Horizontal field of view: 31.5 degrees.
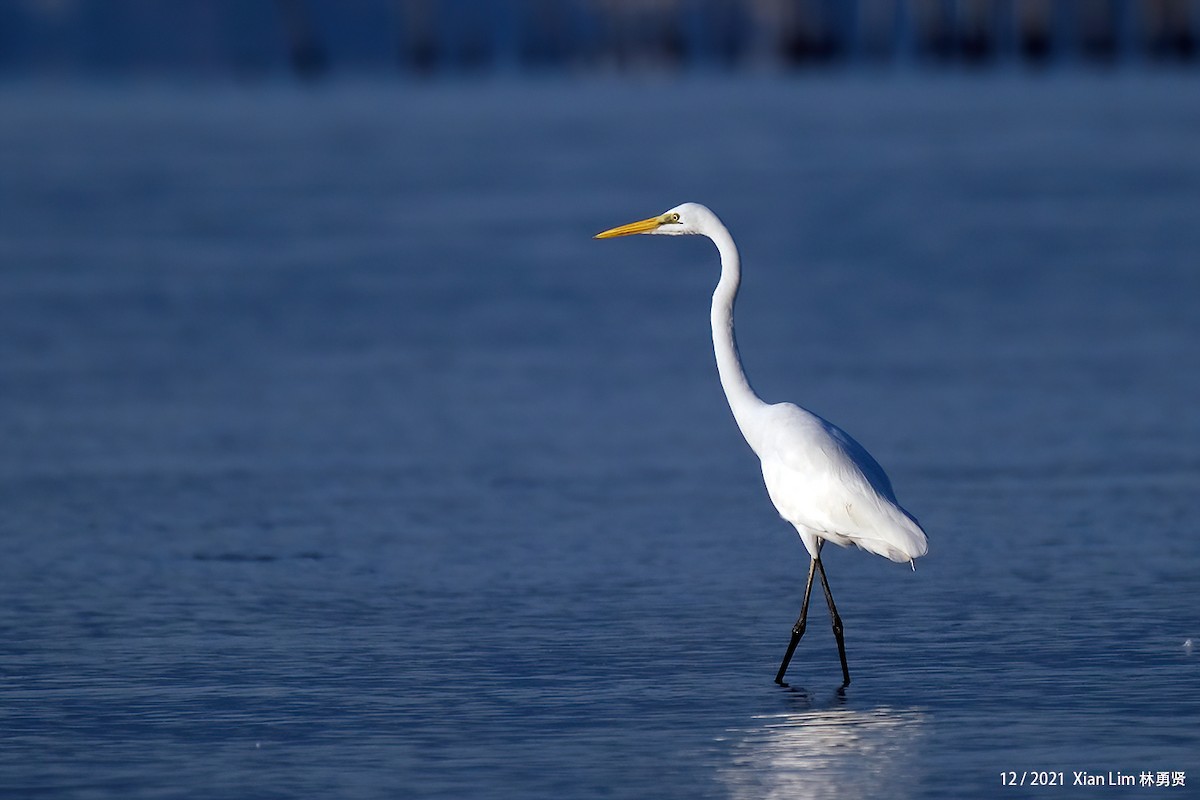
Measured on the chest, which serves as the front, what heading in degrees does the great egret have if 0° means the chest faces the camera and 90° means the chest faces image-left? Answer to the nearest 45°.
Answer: approximately 90°
